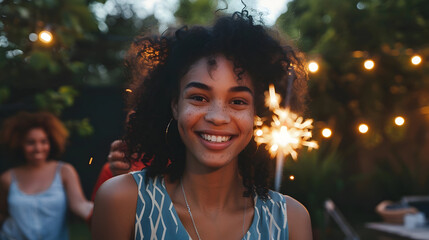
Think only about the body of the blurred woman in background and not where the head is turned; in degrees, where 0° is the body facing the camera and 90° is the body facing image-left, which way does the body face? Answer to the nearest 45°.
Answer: approximately 0°

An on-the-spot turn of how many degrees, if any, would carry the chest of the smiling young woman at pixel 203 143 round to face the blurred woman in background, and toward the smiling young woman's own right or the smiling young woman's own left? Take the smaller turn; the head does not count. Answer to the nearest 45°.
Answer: approximately 135° to the smiling young woman's own right

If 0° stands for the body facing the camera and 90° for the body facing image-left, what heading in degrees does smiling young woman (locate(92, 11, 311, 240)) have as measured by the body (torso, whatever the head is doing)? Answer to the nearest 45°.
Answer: approximately 0°

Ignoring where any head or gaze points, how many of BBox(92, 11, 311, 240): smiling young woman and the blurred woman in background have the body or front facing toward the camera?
2
